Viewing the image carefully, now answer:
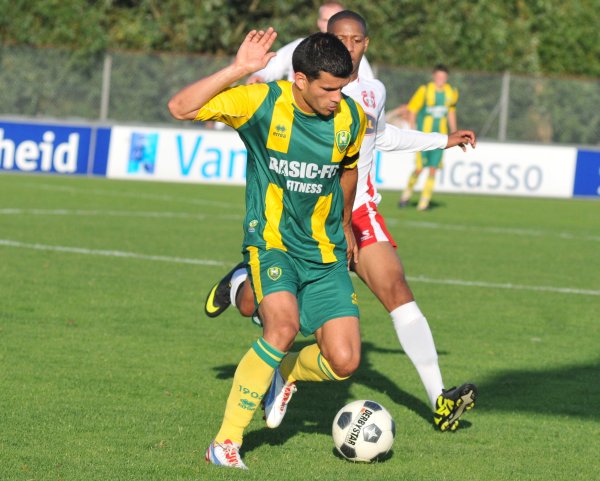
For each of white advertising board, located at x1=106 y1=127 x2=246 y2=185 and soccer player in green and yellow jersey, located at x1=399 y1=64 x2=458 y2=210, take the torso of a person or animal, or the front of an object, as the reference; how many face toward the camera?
2

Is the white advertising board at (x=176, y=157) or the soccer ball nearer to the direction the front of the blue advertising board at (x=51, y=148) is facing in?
the soccer ball

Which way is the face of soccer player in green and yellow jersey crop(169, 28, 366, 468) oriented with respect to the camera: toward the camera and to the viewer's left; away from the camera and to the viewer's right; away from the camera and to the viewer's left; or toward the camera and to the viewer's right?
toward the camera and to the viewer's right

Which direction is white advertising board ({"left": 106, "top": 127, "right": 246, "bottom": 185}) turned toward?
toward the camera

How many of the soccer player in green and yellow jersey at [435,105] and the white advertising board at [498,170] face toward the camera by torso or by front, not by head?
2

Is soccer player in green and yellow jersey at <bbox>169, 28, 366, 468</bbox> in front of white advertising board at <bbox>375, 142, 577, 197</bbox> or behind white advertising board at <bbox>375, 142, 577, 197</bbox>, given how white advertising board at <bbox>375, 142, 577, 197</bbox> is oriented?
in front

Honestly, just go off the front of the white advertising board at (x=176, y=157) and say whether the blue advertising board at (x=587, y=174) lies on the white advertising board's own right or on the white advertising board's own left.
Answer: on the white advertising board's own left

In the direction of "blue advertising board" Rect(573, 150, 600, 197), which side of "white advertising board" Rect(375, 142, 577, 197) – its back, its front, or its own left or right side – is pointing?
left

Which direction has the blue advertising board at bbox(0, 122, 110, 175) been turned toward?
toward the camera

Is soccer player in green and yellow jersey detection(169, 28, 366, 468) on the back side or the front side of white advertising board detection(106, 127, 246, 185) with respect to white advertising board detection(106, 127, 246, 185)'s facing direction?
on the front side
